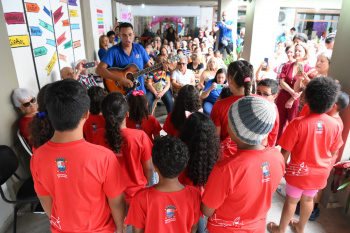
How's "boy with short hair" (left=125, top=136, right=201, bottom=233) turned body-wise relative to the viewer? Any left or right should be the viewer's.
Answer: facing away from the viewer

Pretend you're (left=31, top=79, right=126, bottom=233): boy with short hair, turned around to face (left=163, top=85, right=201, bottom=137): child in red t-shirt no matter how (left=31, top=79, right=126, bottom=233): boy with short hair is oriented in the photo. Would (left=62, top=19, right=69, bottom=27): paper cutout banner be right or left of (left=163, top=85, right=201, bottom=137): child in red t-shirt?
left

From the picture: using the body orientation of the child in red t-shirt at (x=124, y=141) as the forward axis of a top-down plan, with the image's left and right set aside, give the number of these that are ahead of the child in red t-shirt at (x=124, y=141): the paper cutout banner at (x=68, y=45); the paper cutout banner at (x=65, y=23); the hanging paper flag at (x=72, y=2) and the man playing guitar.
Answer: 4

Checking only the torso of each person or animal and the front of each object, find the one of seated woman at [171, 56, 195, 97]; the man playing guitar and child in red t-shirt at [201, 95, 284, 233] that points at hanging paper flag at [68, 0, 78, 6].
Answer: the child in red t-shirt

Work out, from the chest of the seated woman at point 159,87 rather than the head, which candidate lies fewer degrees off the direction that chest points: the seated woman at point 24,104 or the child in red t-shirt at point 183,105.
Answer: the child in red t-shirt

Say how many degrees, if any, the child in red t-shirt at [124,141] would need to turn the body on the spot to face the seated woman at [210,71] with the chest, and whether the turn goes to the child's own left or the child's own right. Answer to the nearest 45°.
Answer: approximately 45° to the child's own right

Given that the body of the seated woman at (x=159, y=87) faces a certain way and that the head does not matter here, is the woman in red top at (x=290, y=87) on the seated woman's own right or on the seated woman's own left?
on the seated woman's own left

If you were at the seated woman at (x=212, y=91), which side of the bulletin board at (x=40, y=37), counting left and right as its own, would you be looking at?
front

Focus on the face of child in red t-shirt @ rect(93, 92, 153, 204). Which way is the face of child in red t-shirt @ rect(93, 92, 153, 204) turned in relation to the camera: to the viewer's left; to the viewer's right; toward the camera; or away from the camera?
away from the camera

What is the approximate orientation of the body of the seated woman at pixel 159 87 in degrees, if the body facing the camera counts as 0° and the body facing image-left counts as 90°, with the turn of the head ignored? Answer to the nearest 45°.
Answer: approximately 0°

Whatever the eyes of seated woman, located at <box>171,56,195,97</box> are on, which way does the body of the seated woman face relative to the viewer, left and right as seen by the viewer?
facing the viewer

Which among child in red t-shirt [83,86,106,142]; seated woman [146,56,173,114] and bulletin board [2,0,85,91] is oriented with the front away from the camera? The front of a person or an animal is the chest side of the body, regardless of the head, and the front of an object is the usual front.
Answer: the child in red t-shirt

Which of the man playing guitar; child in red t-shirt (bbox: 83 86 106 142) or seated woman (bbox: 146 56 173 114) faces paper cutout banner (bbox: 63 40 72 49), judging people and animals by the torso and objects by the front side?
the child in red t-shirt

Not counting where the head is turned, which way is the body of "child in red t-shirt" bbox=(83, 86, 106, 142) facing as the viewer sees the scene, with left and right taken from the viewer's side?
facing away from the viewer
